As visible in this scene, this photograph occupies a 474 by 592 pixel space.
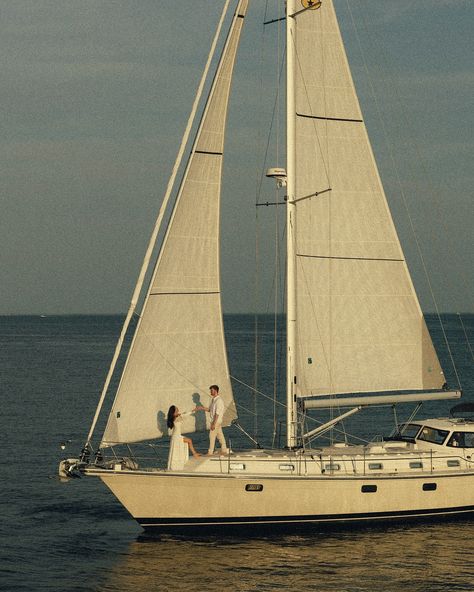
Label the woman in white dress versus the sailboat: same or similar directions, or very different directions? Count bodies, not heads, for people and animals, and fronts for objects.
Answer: very different directions

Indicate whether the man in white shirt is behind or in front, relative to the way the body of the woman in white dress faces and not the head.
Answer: in front

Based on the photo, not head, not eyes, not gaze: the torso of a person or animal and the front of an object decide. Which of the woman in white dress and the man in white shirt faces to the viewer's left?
the man in white shirt

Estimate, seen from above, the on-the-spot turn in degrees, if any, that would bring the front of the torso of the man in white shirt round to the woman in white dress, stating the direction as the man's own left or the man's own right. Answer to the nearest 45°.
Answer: approximately 45° to the man's own left

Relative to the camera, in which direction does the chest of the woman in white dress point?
to the viewer's right

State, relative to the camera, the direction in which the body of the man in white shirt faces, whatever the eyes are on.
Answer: to the viewer's left

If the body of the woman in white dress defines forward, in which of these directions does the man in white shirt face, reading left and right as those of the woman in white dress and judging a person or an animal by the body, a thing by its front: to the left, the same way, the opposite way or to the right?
the opposite way

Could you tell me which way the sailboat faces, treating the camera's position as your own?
facing to the left of the viewer

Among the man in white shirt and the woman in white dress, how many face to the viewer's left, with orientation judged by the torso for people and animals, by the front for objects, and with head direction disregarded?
1
